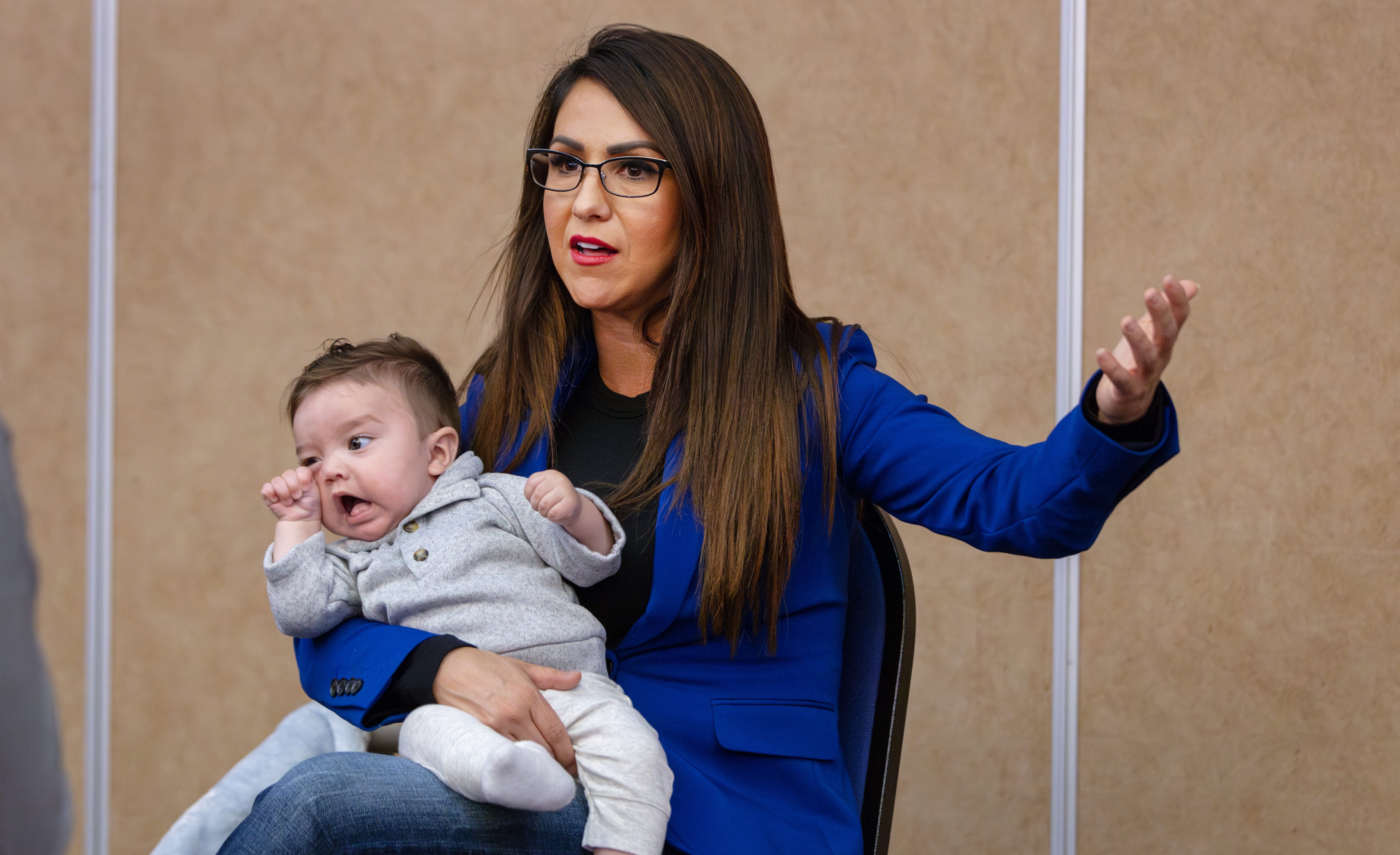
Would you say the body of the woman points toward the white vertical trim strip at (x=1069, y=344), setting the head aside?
no

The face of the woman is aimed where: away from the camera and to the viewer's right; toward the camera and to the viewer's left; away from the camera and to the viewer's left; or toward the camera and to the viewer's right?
toward the camera and to the viewer's left

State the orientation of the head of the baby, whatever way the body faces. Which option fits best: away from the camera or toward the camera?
toward the camera

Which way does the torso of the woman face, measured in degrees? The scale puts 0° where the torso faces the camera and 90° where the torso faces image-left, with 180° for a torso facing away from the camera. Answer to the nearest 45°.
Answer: approximately 45°
